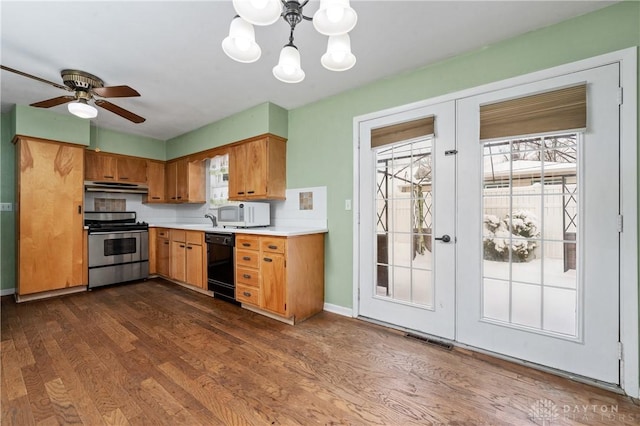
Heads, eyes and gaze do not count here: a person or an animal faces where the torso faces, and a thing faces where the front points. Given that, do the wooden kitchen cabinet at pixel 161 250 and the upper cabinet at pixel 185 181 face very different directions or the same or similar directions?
same or similar directions

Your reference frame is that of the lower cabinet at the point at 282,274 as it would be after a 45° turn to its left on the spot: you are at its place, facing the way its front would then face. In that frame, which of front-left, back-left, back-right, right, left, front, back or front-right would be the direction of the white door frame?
front-left

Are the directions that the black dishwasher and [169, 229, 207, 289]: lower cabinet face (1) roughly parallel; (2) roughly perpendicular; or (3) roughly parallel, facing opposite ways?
roughly parallel

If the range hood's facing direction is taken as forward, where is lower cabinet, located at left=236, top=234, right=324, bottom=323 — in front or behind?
in front

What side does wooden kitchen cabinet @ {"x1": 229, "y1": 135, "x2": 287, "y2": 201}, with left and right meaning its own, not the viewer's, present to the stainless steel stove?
right

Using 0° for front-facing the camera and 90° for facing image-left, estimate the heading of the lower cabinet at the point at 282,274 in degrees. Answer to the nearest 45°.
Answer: approximately 45°

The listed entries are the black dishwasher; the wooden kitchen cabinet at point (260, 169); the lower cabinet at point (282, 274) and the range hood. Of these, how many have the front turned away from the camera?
0

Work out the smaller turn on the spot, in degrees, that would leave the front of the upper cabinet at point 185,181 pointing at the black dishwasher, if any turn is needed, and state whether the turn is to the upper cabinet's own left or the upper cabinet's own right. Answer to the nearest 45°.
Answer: approximately 45° to the upper cabinet's own left

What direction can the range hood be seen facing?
toward the camera

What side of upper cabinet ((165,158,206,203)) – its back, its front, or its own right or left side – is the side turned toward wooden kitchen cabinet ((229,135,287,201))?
left

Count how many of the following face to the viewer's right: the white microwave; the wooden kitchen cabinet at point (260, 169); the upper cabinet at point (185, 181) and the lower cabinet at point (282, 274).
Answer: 0

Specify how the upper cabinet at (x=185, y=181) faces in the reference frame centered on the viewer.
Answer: facing the viewer and to the left of the viewer

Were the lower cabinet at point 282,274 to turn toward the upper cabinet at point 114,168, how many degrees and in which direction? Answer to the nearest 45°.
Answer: approximately 90° to its right

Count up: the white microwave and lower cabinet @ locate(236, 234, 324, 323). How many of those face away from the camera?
0

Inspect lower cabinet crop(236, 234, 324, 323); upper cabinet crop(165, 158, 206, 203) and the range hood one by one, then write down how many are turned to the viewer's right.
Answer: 0

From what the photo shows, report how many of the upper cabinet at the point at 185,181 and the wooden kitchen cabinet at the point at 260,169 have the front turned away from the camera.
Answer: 0

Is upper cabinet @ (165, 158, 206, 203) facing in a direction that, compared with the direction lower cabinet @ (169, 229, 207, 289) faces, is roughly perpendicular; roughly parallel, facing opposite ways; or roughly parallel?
roughly parallel

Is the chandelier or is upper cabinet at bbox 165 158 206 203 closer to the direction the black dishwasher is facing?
the chandelier
